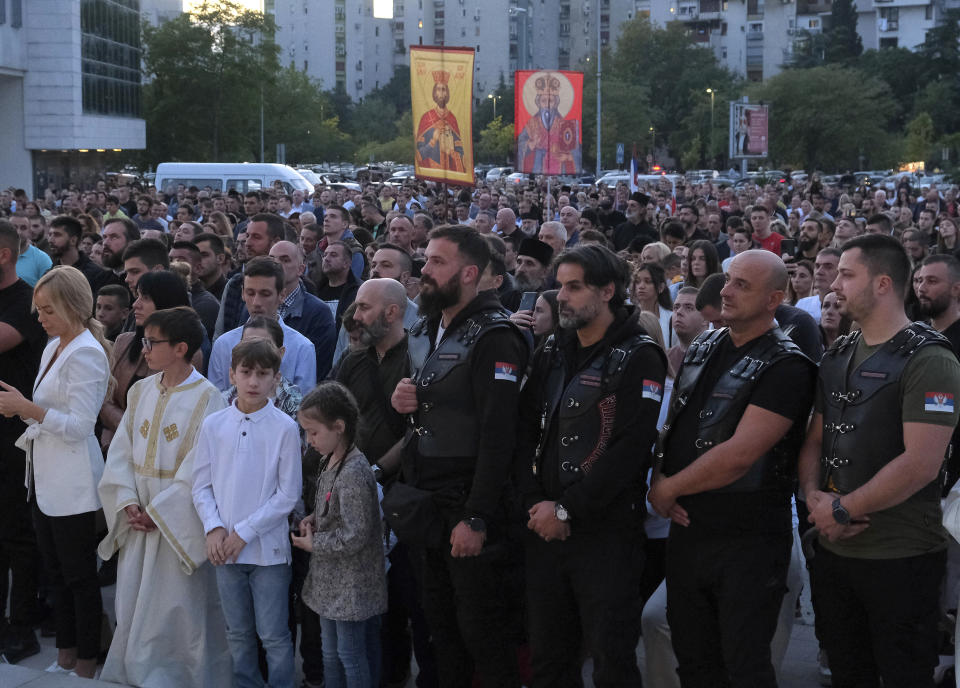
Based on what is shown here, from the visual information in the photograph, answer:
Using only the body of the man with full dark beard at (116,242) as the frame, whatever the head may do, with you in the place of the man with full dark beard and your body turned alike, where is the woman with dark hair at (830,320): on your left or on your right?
on your left

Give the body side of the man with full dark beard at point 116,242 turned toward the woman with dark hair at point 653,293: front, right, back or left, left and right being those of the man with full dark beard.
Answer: left

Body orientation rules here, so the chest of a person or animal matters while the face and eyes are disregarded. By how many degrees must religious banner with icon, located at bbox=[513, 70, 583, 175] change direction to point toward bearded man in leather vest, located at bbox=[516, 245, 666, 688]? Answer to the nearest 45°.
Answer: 0° — it already faces them

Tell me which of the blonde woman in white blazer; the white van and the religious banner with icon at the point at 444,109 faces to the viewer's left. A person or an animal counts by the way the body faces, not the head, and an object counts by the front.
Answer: the blonde woman in white blazer

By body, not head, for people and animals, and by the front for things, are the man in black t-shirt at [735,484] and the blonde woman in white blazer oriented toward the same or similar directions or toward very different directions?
same or similar directions

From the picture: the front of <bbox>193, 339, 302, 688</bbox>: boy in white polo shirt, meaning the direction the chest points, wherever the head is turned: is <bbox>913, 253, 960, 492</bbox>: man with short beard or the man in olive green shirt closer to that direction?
the man in olive green shirt

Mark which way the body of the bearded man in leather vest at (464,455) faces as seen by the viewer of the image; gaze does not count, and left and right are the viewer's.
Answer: facing the viewer and to the left of the viewer

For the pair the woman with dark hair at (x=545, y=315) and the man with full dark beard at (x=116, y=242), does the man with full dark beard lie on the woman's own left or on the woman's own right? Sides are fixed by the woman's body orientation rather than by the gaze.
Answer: on the woman's own right

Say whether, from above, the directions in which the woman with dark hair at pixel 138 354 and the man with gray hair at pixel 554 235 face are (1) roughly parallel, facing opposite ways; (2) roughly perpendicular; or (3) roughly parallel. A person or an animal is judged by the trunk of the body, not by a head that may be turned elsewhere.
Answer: roughly parallel

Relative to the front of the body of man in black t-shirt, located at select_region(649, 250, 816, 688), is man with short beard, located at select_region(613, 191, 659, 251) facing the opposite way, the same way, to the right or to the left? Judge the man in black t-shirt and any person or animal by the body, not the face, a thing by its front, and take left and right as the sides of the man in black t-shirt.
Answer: the same way

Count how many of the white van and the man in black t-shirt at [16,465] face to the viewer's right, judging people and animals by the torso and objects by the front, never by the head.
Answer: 1

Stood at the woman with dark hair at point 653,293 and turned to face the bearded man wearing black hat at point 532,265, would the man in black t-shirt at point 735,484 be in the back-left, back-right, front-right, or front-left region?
back-left

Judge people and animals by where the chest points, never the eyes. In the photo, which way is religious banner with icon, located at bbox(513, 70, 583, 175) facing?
toward the camera

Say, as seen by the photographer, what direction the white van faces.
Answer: facing to the right of the viewer
